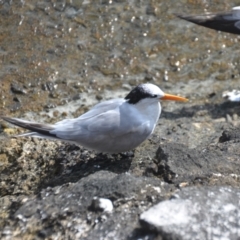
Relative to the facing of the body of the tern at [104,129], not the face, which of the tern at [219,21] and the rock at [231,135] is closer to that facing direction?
the rock

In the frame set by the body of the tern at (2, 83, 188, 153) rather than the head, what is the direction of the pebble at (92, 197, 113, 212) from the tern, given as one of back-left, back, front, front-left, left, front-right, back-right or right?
right

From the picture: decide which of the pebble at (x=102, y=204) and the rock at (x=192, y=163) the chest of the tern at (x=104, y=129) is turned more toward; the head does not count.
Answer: the rock

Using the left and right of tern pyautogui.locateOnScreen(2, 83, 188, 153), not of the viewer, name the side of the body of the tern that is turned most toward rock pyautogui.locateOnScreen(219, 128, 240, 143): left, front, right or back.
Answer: front

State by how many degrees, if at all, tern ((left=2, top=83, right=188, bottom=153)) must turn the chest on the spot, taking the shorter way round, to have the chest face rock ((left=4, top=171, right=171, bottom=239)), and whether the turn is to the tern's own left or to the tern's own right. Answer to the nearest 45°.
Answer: approximately 90° to the tern's own right

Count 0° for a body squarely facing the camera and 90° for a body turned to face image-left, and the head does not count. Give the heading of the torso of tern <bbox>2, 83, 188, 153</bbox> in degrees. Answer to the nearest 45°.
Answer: approximately 270°

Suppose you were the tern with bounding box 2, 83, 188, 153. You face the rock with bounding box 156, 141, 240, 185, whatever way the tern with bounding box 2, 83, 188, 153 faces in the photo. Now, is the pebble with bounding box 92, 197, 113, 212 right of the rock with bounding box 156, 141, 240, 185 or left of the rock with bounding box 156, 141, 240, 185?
right

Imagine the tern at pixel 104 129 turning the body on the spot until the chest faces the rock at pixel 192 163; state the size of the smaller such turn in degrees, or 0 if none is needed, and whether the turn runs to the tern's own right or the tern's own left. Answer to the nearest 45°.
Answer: approximately 45° to the tern's own right

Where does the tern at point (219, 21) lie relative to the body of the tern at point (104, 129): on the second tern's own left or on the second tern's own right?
on the second tern's own left

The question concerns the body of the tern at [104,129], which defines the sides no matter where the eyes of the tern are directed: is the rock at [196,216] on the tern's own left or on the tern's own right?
on the tern's own right
